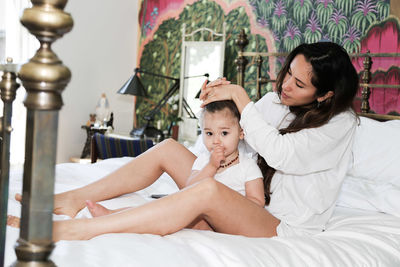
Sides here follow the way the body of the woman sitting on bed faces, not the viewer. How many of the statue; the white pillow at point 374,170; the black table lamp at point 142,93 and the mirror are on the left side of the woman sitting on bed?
0

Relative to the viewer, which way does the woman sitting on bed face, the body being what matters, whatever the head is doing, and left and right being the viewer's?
facing to the left of the viewer

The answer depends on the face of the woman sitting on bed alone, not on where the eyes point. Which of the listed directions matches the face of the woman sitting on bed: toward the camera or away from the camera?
toward the camera

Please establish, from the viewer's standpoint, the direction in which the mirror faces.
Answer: facing the viewer

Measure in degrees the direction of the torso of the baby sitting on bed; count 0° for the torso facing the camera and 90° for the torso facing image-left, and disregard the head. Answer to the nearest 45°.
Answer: approximately 45°

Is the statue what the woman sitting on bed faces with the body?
no

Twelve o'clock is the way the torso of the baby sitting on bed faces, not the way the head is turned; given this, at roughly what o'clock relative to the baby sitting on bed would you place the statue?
The statue is roughly at 4 o'clock from the baby sitting on bed.

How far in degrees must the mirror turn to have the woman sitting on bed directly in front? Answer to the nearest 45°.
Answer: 0° — it already faces them

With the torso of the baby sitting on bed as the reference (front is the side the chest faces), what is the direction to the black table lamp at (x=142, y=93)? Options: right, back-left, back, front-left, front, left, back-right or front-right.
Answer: back-right

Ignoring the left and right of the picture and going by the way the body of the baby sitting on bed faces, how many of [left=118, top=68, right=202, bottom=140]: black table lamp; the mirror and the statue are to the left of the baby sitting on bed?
0

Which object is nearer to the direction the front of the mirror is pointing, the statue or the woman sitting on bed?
the woman sitting on bed

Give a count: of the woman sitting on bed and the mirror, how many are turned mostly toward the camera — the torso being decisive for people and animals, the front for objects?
1

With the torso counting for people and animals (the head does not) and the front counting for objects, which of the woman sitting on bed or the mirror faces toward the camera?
the mirror

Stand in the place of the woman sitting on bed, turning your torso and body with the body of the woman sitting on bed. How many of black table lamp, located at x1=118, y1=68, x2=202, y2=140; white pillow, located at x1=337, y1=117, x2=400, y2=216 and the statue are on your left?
0

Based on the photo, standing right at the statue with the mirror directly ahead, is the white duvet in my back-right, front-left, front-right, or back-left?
front-right

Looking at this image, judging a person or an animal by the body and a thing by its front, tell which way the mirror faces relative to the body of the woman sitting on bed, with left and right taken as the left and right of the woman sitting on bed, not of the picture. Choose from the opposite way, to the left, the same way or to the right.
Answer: to the left
